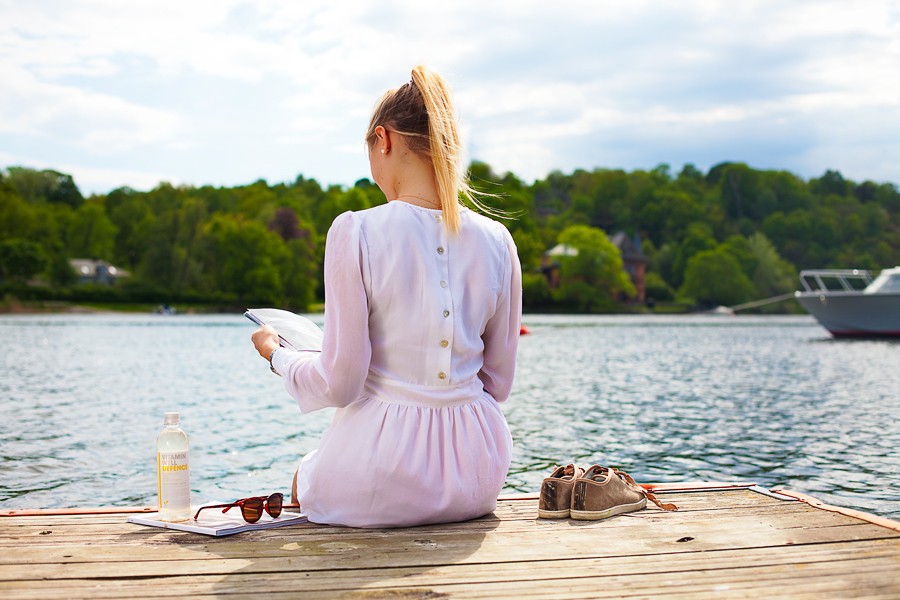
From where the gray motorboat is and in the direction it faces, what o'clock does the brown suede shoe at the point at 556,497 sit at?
The brown suede shoe is roughly at 9 o'clock from the gray motorboat.

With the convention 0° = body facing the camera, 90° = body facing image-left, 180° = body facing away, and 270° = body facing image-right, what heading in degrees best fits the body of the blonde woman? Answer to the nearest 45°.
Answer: approximately 135°

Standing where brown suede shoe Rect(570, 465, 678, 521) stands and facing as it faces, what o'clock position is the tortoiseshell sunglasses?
The tortoiseshell sunglasses is roughly at 7 o'clock from the brown suede shoe.

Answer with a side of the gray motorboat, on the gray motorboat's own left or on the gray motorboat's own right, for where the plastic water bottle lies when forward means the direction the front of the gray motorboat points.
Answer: on the gray motorboat's own left

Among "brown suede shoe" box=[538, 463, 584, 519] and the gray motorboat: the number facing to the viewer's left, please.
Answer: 1

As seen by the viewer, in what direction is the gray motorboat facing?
to the viewer's left

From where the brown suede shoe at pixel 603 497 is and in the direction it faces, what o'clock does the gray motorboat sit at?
The gray motorboat is roughly at 11 o'clock from the brown suede shoe.

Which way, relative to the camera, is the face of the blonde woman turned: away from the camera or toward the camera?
away from the camera

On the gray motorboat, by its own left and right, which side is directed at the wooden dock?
left

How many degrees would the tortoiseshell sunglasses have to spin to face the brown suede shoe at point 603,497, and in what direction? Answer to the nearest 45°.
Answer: approximately 45° to its left

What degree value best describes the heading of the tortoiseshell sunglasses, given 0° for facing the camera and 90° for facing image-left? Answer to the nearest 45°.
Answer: approximately 315°
